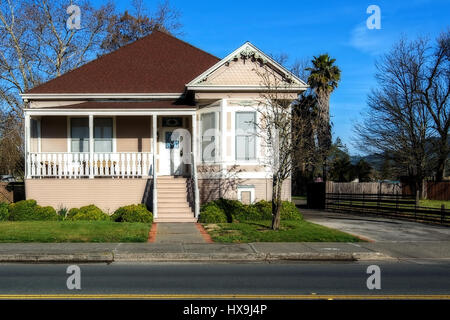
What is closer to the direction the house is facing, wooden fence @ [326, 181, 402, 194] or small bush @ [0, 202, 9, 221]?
the small bush

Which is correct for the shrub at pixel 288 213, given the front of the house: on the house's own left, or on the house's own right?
on the house's own left

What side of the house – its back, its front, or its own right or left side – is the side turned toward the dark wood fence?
left

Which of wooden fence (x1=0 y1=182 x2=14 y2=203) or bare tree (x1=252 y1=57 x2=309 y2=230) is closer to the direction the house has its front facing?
the bare tree

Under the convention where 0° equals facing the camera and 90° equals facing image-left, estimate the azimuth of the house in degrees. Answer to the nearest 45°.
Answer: approximately 0°

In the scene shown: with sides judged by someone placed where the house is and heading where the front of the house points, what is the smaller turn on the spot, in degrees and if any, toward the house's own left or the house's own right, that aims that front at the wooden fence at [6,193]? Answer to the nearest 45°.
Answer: approximately 135° to the house's own right

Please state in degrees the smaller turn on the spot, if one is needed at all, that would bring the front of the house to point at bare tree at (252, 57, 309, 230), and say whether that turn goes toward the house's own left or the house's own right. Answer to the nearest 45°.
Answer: approximately 45° to the house's own left

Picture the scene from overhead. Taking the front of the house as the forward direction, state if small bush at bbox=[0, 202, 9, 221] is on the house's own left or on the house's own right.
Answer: on the house's own right

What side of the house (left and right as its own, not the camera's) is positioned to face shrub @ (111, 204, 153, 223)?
front
